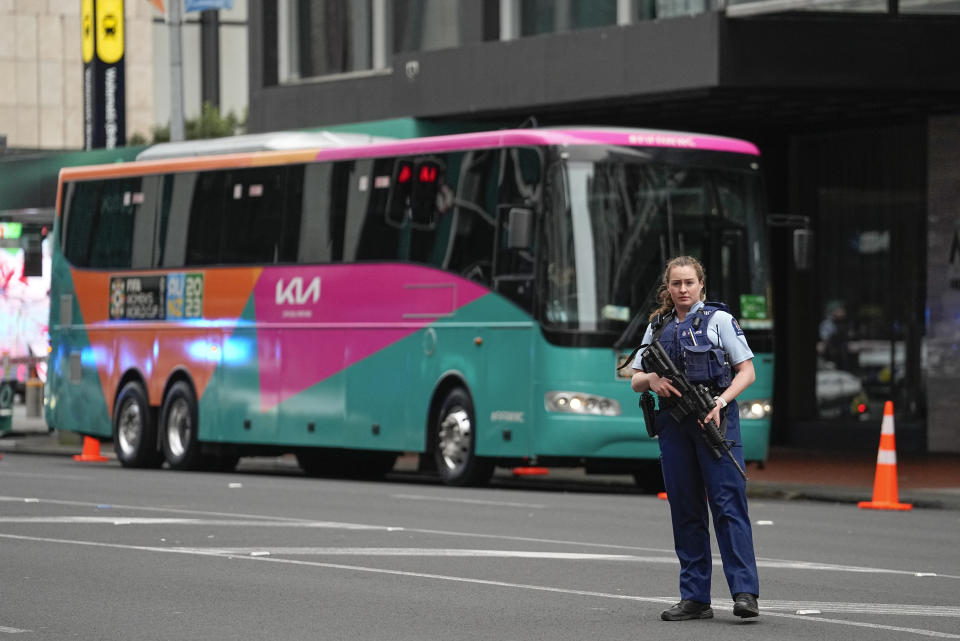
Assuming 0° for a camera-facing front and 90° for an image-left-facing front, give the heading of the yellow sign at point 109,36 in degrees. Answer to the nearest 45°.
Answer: approximately 0°

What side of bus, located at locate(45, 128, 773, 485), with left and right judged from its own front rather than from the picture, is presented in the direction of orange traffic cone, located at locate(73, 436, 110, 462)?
back

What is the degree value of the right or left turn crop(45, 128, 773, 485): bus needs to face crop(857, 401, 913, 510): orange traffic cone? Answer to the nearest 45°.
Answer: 0° — it already faces it

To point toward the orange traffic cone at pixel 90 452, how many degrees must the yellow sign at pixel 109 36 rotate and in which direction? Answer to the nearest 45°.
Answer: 0° — it already faces it

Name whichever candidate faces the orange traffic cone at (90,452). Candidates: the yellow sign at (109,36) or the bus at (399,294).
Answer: the yellow sign

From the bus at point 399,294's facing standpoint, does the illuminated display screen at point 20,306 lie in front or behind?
behind

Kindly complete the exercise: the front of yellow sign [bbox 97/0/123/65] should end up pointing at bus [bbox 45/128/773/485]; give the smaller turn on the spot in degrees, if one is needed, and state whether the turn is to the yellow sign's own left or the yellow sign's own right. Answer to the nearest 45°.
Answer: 0° — it already faces it

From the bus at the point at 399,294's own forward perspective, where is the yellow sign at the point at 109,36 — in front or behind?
behind

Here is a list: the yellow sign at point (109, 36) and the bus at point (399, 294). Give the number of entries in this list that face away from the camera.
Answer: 0
